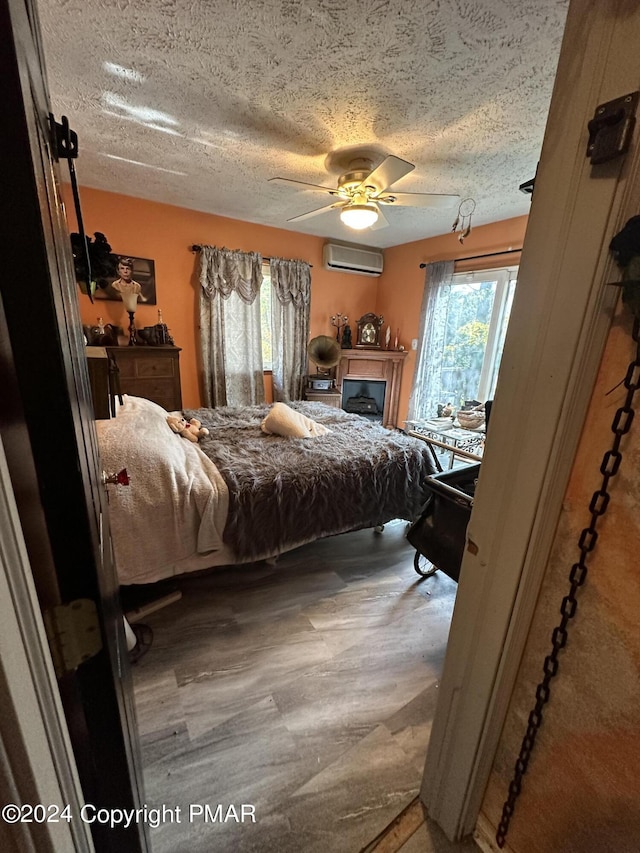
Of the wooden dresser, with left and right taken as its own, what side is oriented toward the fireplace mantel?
left

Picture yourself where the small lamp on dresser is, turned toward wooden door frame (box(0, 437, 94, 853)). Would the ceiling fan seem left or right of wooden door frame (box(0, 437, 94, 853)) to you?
left

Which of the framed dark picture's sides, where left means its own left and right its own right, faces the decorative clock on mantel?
left

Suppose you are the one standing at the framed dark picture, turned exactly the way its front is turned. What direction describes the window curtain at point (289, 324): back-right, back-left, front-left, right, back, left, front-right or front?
left

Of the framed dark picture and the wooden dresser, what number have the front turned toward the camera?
2

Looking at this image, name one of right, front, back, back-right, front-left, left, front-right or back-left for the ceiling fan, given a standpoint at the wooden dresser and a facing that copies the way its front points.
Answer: front-left

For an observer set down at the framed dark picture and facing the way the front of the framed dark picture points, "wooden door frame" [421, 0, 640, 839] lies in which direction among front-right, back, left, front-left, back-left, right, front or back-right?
front

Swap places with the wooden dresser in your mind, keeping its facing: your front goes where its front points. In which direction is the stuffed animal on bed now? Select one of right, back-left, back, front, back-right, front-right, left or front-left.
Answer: front

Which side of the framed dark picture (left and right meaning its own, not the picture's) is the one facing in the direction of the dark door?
front

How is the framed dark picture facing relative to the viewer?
toward the camera

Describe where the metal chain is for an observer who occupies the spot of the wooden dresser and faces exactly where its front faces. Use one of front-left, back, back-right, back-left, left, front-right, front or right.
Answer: front

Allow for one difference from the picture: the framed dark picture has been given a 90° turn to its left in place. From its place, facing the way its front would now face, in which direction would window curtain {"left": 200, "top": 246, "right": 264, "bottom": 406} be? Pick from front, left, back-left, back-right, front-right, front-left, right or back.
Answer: front
